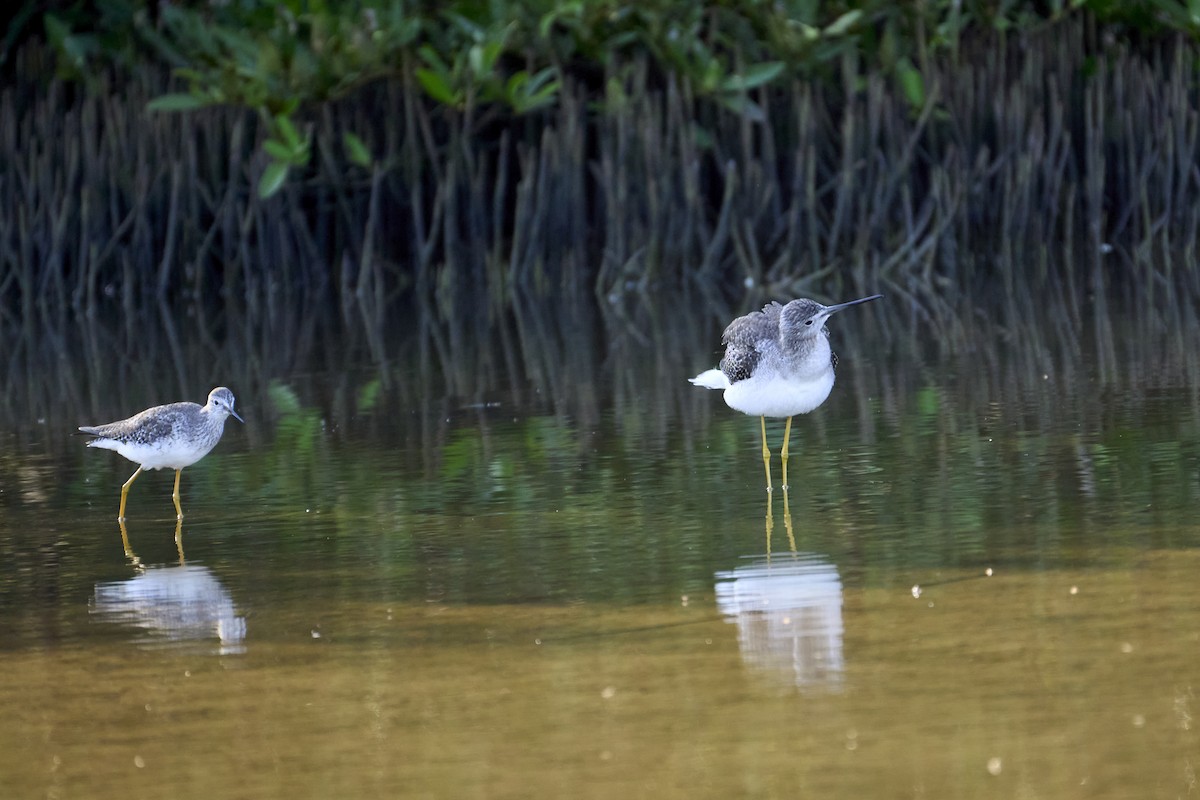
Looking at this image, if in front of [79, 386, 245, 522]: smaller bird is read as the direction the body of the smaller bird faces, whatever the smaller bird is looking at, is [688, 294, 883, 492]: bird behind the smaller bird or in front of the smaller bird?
in front

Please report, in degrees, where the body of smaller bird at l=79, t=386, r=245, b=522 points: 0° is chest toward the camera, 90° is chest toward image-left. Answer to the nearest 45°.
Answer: approximately 270°
